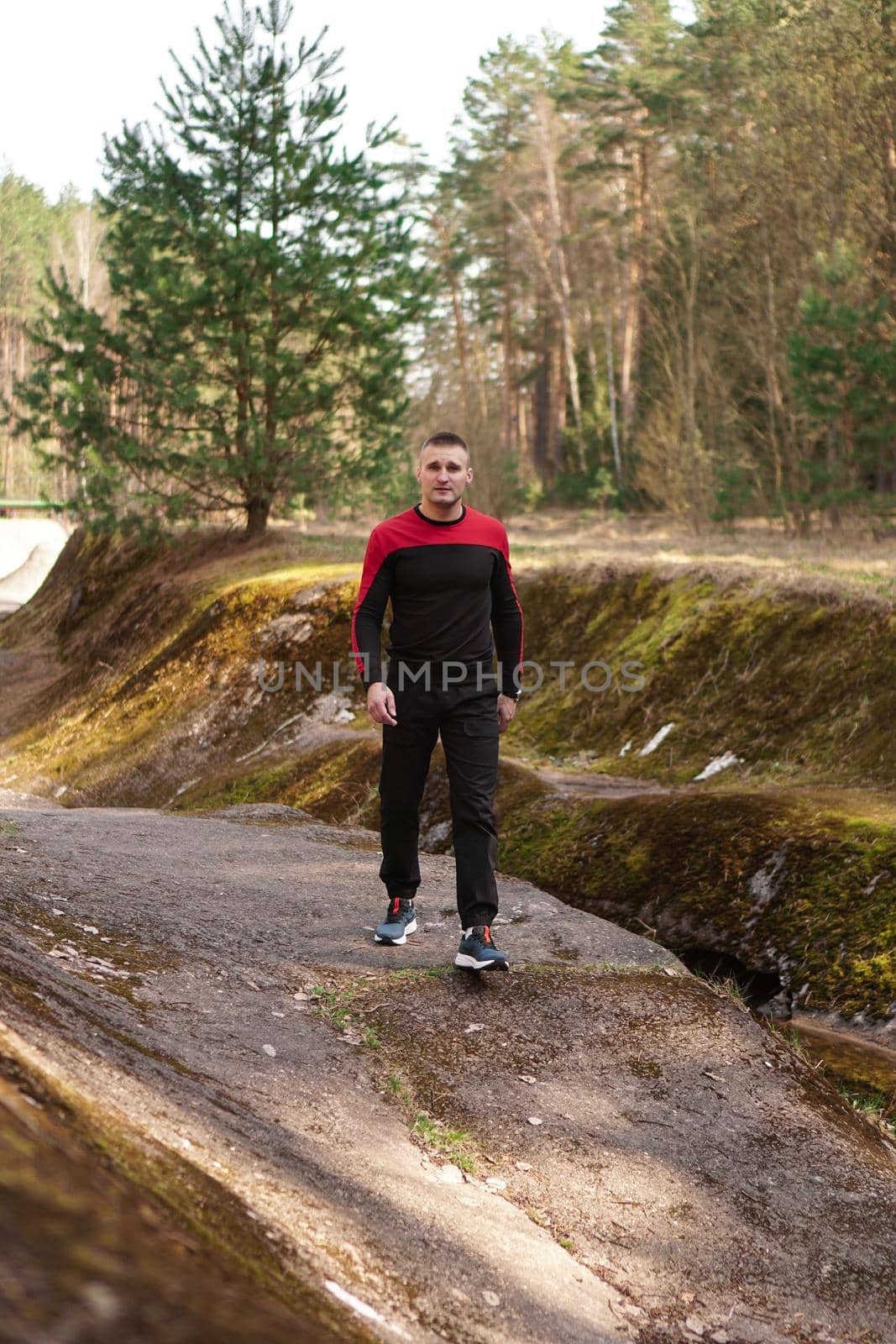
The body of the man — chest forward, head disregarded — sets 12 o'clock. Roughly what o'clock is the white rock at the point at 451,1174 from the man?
The white rock is roughly at 12 o'clock from the man.

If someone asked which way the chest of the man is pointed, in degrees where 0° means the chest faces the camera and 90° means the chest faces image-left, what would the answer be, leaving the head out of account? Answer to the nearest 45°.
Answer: approximately 0°

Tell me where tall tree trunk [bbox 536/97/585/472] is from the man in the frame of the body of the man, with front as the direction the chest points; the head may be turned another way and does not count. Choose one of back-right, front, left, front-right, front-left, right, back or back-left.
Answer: back

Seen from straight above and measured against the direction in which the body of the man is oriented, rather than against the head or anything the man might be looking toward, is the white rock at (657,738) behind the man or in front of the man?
behind

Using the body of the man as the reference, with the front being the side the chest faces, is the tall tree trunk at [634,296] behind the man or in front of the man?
behind
